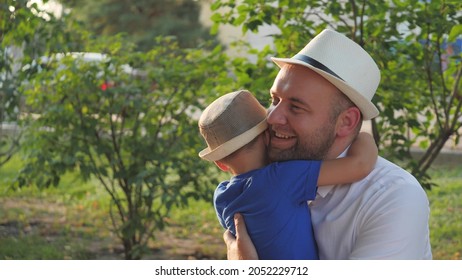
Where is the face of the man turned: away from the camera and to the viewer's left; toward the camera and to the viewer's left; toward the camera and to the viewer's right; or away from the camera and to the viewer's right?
toward the camera and to the viewer's left

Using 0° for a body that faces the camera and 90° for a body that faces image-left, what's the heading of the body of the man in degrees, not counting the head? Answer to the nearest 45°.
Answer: approximately 45°

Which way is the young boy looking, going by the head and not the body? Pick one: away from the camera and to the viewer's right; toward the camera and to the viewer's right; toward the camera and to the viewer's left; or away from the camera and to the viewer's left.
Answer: away from the camera and to the viewer's right
